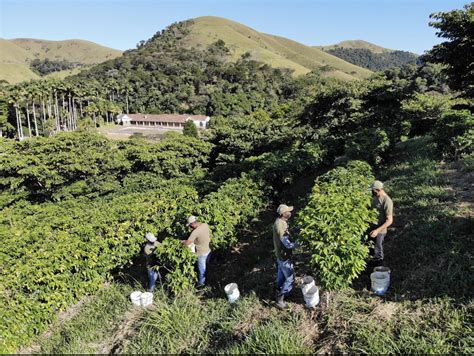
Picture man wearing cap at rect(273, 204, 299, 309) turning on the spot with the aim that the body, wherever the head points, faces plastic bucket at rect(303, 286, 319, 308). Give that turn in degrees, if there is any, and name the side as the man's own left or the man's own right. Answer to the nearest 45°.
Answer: approximately 45° to the man's own right

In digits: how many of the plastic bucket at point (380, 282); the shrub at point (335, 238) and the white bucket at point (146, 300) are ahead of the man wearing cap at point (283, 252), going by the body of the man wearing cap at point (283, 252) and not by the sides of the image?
2

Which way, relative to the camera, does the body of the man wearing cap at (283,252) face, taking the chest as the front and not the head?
to the viewer's right

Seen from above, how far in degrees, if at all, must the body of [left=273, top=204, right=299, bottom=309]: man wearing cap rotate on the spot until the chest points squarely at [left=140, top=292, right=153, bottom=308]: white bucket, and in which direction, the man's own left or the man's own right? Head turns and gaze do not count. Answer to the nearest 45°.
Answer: approximately 180°

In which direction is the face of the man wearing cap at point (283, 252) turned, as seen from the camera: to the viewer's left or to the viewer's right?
to the viewer's right

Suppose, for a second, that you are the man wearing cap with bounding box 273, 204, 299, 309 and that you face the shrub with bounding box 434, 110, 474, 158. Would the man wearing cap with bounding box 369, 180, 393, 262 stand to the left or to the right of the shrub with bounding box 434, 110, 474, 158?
right

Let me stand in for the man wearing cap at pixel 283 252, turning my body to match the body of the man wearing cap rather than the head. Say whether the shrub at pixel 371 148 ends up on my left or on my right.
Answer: on my left

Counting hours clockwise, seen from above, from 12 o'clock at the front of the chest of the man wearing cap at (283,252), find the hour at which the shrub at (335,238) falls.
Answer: The shrub is roughly at 12 o'clock from the man wearing cap.

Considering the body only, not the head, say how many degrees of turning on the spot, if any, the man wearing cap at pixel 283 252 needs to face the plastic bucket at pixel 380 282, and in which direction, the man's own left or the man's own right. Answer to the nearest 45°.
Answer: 0° — they already face it

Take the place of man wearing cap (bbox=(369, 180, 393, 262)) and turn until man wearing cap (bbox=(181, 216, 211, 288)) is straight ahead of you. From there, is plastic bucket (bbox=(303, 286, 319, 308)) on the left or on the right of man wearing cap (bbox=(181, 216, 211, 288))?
left

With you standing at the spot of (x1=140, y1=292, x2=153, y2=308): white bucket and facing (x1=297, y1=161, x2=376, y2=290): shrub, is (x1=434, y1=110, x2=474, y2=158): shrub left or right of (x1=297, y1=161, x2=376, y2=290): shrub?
left

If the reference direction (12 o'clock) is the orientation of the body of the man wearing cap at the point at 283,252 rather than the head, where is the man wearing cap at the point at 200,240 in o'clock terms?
the man wearing cap at the point at 200,240 is roughly at 7 o'clock from the man wearing cap at the point at 283,252.
